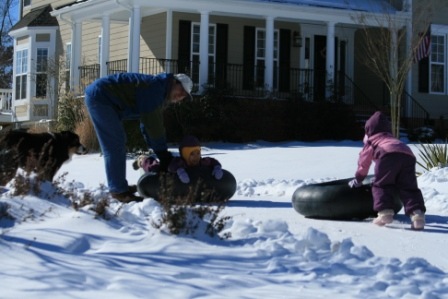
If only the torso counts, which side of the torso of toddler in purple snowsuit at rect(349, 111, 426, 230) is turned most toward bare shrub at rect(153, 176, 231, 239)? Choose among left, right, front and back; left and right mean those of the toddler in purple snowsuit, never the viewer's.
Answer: left

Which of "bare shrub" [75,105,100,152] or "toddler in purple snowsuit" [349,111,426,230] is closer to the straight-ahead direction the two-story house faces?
the toddler in purple snowsuit

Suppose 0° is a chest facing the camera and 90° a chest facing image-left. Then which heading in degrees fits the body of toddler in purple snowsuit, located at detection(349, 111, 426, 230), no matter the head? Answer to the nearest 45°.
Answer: approximately 135°

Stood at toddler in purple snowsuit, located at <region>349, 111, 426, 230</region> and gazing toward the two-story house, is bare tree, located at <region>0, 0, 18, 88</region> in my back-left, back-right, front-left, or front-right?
front-left

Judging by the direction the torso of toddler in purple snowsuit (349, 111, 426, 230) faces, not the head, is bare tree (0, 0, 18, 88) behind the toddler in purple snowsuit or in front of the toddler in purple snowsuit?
in front

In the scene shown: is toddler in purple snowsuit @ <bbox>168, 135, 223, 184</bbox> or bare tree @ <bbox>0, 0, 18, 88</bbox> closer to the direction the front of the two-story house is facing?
the toddler in purple snowsuit

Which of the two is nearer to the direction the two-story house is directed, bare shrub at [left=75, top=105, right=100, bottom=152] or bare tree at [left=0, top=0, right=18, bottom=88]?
the bare shrub

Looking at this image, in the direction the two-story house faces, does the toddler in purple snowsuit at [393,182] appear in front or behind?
in front

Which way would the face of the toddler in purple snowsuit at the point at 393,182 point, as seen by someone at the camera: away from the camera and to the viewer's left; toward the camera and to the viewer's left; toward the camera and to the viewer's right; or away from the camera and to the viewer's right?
away from the camera and to the viewer's left

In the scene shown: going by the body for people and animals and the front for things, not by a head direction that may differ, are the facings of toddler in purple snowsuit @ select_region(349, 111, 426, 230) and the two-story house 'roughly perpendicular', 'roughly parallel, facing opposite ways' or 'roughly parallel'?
roughly parallel, facing opposite ways

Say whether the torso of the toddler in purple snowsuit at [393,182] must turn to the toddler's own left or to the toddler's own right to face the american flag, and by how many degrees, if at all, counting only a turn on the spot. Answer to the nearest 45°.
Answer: approximately 45° to the toddler's own right
